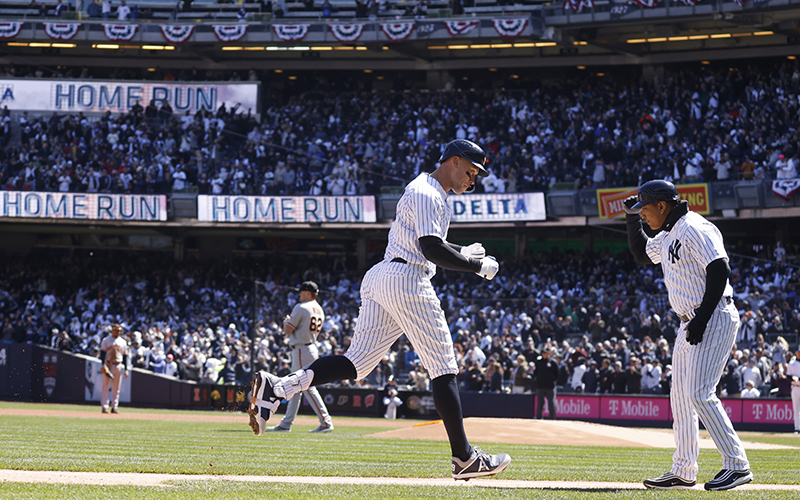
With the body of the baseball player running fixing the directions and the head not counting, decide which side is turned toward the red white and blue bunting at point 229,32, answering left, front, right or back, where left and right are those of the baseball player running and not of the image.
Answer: left

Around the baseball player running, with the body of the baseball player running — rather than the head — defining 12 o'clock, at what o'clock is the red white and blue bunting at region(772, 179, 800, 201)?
The red white and blue bunting is roughly at 10 o'clock from the baseball player running.

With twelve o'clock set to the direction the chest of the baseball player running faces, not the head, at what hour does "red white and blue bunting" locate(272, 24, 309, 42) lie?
The red white and blue bunting is roughly at 9 o'clock from the baseball player running.

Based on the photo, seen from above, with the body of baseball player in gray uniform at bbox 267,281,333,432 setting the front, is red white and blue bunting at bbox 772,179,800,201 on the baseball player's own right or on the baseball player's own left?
on the baseball player's own right

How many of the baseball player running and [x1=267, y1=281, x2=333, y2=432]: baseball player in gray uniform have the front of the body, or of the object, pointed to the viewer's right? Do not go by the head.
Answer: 1

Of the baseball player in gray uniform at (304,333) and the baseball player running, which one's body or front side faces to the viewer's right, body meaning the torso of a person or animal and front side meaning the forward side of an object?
the baseball player running

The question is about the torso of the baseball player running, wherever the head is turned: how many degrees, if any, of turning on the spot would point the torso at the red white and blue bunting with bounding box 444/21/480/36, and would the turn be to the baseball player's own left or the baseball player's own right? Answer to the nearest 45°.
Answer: approximately 90° to the baseball player's own left

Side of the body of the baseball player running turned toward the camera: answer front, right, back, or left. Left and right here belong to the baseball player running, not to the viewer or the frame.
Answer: right
